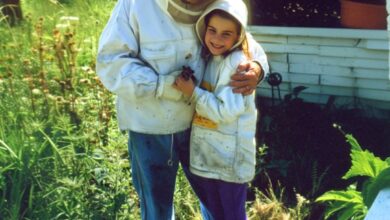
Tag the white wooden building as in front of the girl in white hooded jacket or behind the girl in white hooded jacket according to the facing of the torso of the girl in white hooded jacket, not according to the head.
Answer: behind

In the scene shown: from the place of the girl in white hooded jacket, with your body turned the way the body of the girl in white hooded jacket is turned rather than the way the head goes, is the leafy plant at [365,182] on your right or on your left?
on your left

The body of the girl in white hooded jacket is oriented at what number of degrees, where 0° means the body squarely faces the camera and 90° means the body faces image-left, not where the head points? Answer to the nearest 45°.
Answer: approximately 45°
